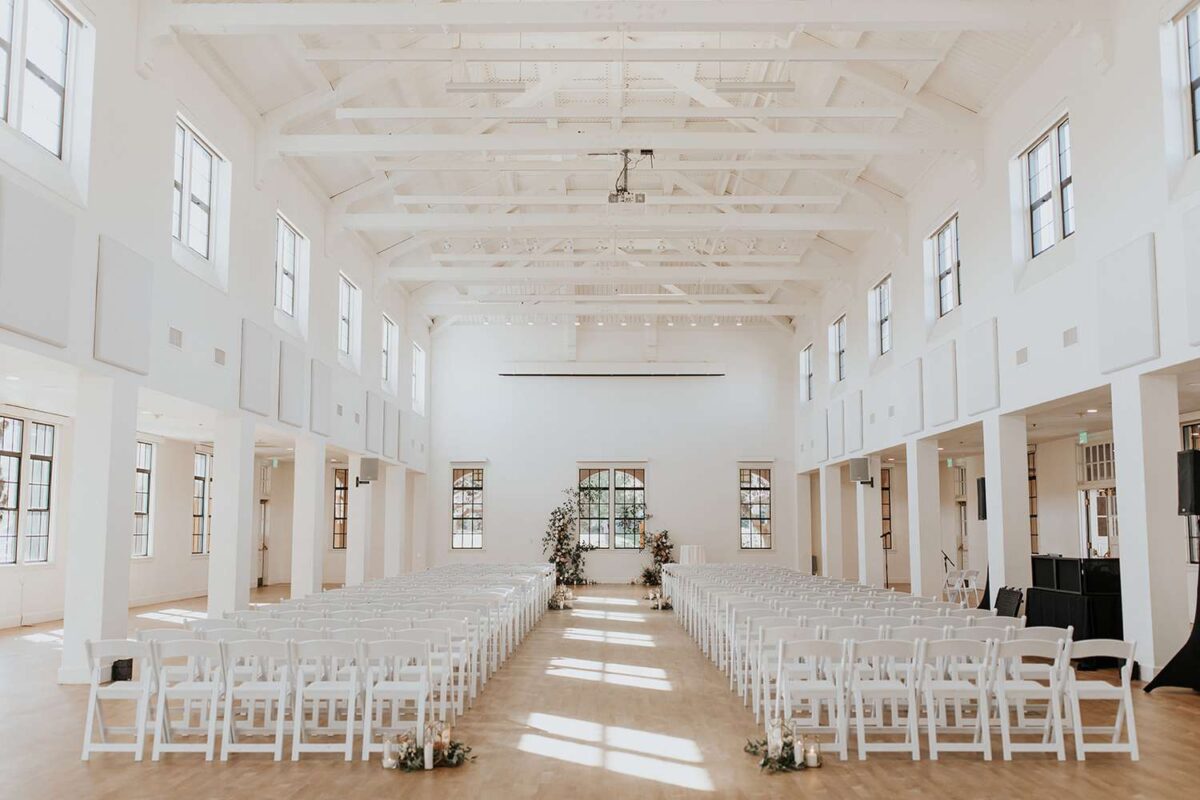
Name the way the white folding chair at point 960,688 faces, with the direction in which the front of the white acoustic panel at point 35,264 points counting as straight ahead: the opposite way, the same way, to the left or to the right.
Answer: to the left

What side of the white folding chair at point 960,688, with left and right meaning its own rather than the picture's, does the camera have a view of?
back

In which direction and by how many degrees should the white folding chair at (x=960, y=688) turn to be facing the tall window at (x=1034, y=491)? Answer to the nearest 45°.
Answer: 0° — it already faces it

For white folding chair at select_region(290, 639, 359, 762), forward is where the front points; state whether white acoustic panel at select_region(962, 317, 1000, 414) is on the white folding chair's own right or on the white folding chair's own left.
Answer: on the white folding chair's own right

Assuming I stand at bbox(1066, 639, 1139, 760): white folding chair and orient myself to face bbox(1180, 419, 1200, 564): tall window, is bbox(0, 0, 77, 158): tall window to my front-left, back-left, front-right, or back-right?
back-left

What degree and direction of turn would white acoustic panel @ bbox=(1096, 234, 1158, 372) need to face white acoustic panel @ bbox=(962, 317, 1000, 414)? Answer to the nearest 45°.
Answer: approximately 90° to its right

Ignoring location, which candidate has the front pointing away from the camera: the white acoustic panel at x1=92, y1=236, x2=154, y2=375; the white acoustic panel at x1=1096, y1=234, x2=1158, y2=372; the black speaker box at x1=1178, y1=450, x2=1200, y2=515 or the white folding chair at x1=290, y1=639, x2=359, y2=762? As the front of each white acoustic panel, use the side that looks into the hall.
the white folding chair

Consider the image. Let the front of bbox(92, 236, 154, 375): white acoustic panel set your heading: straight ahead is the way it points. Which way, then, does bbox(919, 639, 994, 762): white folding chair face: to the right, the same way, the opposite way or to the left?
to the left

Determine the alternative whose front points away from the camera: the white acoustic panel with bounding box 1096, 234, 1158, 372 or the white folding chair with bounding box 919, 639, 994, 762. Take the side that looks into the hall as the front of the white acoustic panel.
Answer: the white folding chair

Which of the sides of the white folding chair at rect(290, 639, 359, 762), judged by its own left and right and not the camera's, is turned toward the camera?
back

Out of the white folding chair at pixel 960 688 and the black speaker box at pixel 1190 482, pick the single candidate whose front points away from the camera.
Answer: the white folding chair

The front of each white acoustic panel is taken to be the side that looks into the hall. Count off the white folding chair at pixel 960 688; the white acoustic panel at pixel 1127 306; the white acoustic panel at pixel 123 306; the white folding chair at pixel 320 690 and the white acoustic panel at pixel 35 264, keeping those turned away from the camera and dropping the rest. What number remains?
2

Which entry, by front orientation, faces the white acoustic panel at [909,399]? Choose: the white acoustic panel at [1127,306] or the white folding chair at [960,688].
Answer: the white folding chair
